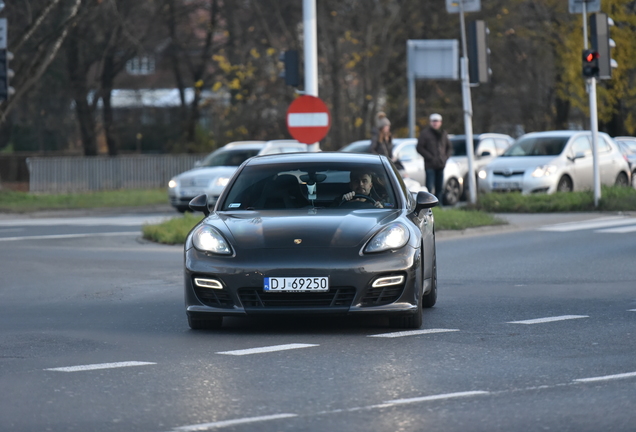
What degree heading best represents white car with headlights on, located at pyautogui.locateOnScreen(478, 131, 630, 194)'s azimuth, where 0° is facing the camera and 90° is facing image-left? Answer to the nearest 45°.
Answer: approximately 45°

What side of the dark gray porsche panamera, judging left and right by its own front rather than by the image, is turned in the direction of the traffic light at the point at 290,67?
back

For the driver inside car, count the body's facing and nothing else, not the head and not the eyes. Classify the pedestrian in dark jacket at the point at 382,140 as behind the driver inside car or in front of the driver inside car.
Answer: behind

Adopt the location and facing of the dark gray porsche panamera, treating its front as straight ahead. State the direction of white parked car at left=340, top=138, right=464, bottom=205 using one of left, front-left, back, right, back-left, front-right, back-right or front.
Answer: back

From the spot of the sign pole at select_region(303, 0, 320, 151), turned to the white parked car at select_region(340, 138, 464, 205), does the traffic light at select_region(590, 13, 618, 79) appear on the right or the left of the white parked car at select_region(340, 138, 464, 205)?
right
